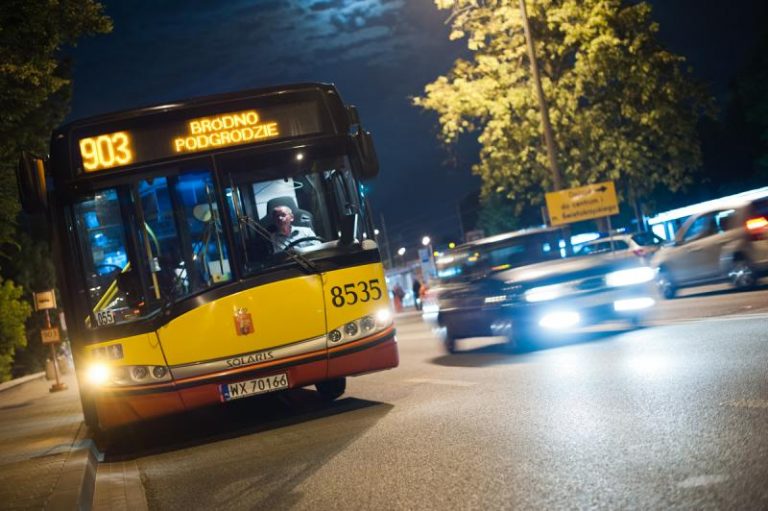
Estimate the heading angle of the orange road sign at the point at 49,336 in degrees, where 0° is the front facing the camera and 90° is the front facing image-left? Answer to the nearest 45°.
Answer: approximately 0°

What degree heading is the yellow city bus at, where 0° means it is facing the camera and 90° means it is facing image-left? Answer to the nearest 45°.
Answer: approximately 0°

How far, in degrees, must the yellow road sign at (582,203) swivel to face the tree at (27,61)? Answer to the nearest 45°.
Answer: approximately 45° to its right

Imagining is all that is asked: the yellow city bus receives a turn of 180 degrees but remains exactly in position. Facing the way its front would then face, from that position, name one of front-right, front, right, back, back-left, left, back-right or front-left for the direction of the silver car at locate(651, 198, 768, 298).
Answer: front-right

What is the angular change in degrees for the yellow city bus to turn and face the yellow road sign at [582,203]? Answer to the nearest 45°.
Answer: approximately 135° to its left

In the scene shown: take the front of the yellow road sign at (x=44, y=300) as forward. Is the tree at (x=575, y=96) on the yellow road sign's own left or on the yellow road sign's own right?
on the yellow road sign's own left
